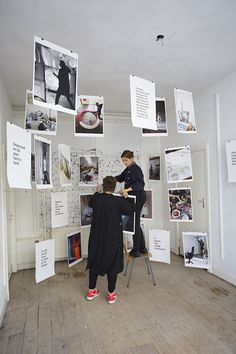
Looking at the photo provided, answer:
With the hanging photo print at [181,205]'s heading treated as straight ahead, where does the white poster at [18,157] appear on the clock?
The white poster is roughly at 1 o'clock from the hanging photo print.

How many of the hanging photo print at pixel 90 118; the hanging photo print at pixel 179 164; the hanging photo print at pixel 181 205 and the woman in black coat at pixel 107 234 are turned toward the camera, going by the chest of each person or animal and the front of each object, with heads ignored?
3

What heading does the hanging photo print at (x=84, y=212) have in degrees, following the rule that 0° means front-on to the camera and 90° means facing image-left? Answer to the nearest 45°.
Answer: approximately 0°

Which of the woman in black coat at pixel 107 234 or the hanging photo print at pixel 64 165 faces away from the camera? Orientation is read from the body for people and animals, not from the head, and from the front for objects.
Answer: the woman in black coat

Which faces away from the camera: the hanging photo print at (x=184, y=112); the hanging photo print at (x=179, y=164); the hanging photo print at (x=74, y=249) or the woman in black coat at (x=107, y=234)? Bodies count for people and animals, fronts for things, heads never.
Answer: the woman in black coat

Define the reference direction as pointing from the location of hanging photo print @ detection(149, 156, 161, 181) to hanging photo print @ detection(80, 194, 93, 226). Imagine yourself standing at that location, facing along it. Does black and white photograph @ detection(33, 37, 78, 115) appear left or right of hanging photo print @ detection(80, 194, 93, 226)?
left

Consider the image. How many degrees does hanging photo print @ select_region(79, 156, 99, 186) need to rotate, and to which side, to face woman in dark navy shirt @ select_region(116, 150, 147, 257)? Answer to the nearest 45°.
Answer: approximately 45° to its left

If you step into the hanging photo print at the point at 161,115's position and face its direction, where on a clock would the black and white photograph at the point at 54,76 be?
The black and white photograph is roughly at 1 o'clock from the hanging photo print.

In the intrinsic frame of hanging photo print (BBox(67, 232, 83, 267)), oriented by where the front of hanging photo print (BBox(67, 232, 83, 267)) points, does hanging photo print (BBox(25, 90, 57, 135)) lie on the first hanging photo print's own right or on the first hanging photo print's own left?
on the first hanging photo print's own right

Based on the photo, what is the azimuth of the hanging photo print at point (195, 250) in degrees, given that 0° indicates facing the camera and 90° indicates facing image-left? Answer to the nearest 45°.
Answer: approximately 0°
